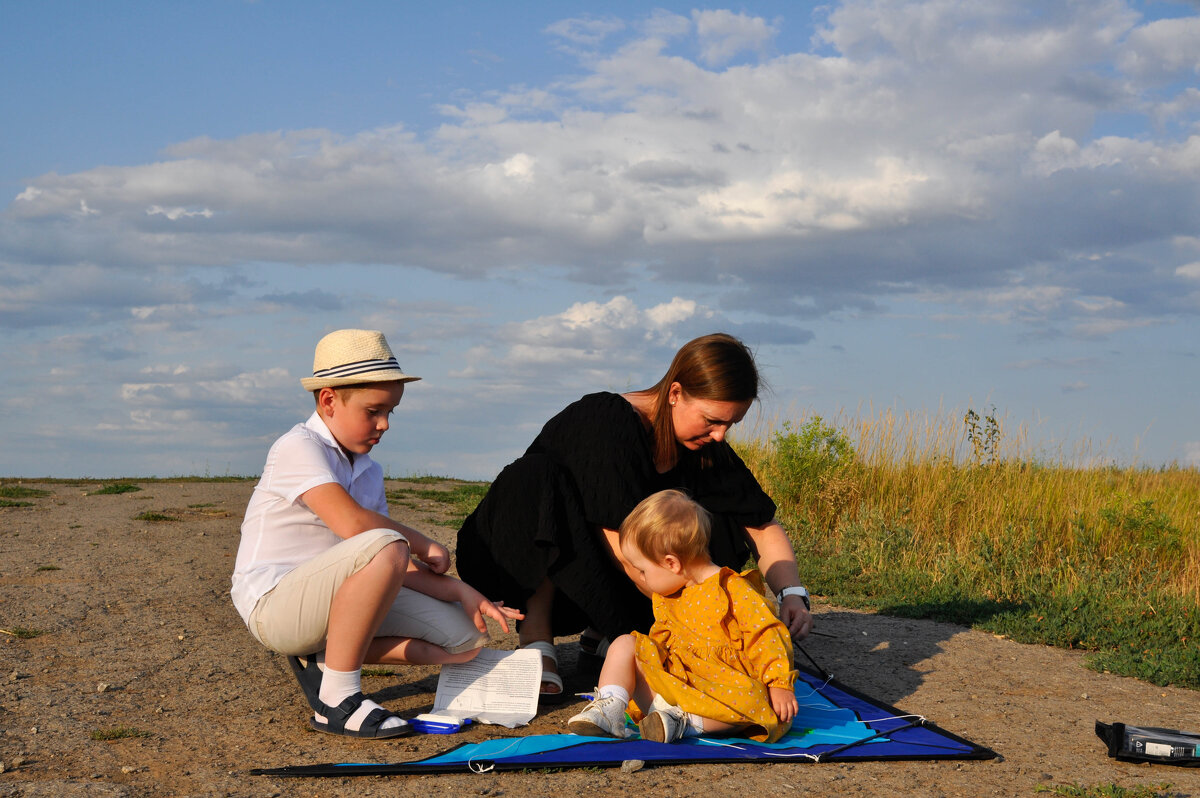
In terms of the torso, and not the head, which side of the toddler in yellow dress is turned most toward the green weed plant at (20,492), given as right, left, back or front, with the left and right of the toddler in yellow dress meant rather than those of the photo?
right

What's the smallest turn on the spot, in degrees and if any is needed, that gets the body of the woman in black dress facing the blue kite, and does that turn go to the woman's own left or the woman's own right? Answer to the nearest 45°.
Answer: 0° — they already face it

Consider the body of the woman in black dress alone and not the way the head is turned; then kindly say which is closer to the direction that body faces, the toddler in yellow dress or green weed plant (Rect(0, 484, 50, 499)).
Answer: the toddler in yellow dress

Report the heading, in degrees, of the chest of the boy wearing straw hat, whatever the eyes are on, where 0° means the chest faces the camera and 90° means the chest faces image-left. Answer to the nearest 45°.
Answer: approximately 270°

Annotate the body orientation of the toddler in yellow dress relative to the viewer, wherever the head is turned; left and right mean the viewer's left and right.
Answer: facing the viewer and to the left of the viewer

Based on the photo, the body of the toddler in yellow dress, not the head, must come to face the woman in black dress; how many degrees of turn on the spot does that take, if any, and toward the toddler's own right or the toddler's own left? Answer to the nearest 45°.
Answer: approximately 90° to the toddler's own right

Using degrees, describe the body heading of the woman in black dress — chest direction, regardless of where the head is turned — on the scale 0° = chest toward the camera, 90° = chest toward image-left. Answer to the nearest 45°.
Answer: approximately 315°

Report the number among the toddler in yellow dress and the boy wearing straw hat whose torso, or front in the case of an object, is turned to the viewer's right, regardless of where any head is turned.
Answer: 1

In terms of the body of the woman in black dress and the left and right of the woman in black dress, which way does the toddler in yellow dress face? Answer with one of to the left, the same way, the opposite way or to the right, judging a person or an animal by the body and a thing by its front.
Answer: to the right

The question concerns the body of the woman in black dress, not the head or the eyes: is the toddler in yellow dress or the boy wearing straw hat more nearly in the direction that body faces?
the toddler in yellow dress

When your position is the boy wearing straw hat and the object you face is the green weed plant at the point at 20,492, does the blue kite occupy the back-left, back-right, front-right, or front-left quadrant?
back-right

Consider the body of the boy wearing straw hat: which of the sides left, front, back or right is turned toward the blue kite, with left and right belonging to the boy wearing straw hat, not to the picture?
front

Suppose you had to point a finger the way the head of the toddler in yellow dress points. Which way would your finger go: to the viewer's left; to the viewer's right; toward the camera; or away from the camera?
to the viewer's left
